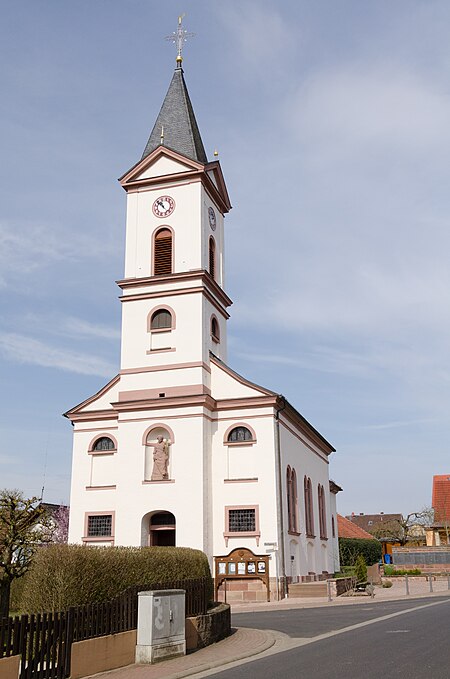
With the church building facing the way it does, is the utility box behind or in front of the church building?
in front

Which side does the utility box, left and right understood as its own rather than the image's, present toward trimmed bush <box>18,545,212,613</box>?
back

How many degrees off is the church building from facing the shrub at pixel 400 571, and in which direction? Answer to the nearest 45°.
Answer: approximately 135° to its left

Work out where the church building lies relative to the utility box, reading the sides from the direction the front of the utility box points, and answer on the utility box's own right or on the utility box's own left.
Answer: on the utility box's own left

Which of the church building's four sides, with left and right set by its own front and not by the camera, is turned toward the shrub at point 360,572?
left

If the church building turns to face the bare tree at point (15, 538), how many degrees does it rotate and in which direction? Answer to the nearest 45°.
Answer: approximately 45° to its right

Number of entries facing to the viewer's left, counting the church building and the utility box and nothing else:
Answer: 0

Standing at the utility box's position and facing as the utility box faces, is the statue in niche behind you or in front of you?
behind

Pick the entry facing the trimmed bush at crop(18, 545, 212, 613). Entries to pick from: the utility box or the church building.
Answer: the church building

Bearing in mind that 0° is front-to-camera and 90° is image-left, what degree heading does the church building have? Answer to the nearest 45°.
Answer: approximately 0°
